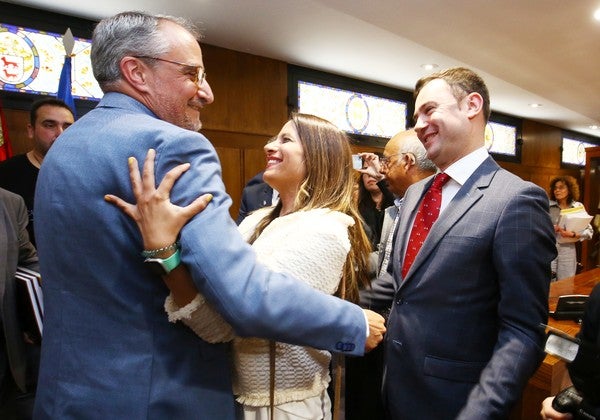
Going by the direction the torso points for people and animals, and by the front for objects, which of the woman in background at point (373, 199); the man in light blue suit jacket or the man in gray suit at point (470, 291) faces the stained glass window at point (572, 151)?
the man in light blue suit jacket

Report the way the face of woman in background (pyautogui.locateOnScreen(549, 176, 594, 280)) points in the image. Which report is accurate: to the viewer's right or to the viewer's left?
to the viewer's left

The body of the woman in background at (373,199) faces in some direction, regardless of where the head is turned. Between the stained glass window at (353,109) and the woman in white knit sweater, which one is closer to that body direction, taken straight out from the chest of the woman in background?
the woman in white knit sweater

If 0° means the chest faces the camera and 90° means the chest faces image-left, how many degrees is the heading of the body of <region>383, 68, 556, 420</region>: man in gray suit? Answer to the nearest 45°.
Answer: approximately 45°

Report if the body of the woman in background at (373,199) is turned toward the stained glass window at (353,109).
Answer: no

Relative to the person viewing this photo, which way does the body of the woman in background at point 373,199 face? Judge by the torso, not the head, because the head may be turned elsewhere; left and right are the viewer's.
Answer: facing the viewer

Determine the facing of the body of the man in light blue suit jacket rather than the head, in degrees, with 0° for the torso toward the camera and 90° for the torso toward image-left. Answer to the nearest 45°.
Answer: approximately 225°

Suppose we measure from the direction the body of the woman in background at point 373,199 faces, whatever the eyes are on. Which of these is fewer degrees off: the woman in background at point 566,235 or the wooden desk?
the wooden desk

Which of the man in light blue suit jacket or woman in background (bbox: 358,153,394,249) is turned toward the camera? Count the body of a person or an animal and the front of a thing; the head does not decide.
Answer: the woman in background

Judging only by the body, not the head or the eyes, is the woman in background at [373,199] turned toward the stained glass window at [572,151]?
no

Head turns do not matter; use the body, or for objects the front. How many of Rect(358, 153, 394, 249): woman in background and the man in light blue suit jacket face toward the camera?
1

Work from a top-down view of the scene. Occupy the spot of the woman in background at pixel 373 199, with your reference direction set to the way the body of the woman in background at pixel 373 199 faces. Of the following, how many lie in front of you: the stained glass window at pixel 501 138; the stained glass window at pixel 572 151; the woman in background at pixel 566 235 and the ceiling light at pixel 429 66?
0

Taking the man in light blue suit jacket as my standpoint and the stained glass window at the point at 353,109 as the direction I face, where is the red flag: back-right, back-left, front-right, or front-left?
front-left
